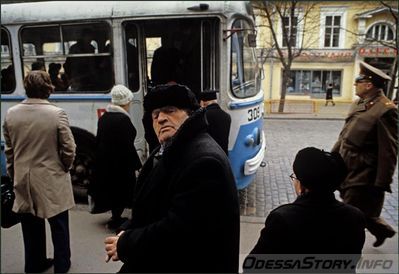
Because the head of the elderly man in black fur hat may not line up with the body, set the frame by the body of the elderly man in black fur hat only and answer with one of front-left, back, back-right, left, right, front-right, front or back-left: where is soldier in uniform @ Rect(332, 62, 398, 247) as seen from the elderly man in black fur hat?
back

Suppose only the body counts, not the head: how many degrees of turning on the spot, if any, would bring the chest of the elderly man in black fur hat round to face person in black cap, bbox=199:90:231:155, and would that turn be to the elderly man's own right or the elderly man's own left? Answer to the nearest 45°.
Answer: approximately 135° to the elderly man's own right

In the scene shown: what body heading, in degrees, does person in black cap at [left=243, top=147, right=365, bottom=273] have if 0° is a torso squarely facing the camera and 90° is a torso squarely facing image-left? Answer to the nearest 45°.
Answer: approximately 135°

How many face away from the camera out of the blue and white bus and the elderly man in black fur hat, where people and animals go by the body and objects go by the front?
0

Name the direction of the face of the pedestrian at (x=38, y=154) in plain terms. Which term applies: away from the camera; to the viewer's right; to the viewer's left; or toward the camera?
away from the camera

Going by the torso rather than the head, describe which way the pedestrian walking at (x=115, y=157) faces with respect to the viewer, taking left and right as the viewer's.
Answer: facing away from the viewer and to the right of the viewer

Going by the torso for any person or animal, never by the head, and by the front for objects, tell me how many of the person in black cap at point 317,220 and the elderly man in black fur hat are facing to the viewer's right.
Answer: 0

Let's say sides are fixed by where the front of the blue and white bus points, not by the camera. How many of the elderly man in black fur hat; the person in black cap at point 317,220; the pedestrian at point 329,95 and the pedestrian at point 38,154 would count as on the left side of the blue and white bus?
1

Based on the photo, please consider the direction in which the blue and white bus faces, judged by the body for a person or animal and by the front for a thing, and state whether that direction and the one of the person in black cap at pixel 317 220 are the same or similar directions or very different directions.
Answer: very different directions

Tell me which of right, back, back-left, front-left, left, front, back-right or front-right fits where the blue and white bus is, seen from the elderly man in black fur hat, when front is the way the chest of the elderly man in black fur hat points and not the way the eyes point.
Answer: back-right

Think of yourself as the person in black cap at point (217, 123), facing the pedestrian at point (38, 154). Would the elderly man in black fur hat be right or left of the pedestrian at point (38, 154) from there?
left

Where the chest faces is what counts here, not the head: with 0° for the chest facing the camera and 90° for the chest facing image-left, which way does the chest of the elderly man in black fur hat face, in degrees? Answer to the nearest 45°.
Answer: approximately 45°
